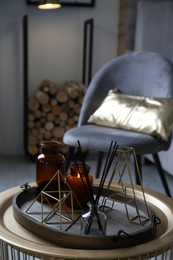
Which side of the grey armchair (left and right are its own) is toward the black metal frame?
right

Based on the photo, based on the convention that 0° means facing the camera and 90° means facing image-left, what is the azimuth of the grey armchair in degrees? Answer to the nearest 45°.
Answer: approximately 45°

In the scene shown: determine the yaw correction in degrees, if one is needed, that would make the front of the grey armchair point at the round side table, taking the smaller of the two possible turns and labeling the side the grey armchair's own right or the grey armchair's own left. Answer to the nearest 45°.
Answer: approximately 45° to the grey armchair's own left

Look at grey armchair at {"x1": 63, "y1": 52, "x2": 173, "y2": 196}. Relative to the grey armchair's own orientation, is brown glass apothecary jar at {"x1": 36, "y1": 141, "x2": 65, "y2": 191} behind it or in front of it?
in front

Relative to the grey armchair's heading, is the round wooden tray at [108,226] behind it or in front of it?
in front

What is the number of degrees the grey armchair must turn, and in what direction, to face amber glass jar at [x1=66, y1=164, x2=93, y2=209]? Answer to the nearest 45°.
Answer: approximately 45° to its left
